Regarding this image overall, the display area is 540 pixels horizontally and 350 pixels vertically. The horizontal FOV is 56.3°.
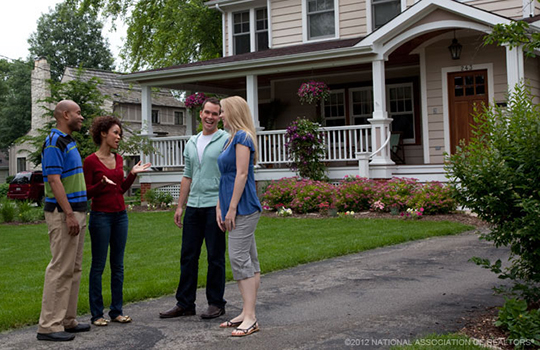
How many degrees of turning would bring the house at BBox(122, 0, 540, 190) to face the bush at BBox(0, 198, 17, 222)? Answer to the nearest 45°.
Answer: approximately 45° to its right

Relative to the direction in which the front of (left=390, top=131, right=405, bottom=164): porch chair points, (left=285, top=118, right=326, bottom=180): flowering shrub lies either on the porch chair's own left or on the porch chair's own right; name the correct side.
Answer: on the porch chair's own right

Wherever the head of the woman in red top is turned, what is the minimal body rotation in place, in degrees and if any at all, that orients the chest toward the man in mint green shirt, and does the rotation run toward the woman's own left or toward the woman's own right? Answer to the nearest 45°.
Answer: approximately 45° to the woman's own left

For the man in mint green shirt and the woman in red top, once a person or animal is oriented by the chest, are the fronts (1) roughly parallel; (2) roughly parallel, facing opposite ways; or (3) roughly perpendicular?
roughly perpendicular

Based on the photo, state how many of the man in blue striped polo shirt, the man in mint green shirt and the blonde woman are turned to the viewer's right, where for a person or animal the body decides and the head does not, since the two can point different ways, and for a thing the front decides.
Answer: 1

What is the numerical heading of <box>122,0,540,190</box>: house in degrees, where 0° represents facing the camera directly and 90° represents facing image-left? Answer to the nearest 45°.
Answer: approximately 45°

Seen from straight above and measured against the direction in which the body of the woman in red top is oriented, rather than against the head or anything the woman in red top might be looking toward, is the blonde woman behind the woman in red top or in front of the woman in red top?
in front

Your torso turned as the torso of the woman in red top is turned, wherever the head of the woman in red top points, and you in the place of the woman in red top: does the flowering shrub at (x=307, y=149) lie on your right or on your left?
on your left

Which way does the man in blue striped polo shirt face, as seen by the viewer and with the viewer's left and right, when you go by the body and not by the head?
facing to the right of the viewer

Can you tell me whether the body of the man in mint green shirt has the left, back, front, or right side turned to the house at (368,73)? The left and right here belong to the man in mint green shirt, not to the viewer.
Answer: back

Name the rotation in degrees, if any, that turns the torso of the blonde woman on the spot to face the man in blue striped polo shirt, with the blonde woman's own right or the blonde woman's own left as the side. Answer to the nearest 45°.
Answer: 0° — they already face them

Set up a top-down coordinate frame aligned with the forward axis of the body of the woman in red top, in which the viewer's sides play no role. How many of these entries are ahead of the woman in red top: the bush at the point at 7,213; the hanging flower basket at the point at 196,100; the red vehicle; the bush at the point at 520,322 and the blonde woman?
2

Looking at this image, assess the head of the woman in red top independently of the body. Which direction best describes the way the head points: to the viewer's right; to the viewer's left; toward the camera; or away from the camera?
to the viewer's right

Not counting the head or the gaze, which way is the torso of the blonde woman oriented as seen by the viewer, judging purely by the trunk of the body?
to the viewer's left

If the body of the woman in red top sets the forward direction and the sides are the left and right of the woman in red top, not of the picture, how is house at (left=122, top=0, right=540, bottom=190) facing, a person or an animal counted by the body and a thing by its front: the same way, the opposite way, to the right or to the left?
to the right

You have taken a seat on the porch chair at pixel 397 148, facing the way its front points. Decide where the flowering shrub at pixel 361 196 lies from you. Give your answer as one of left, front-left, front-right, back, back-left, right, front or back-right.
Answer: front-right
